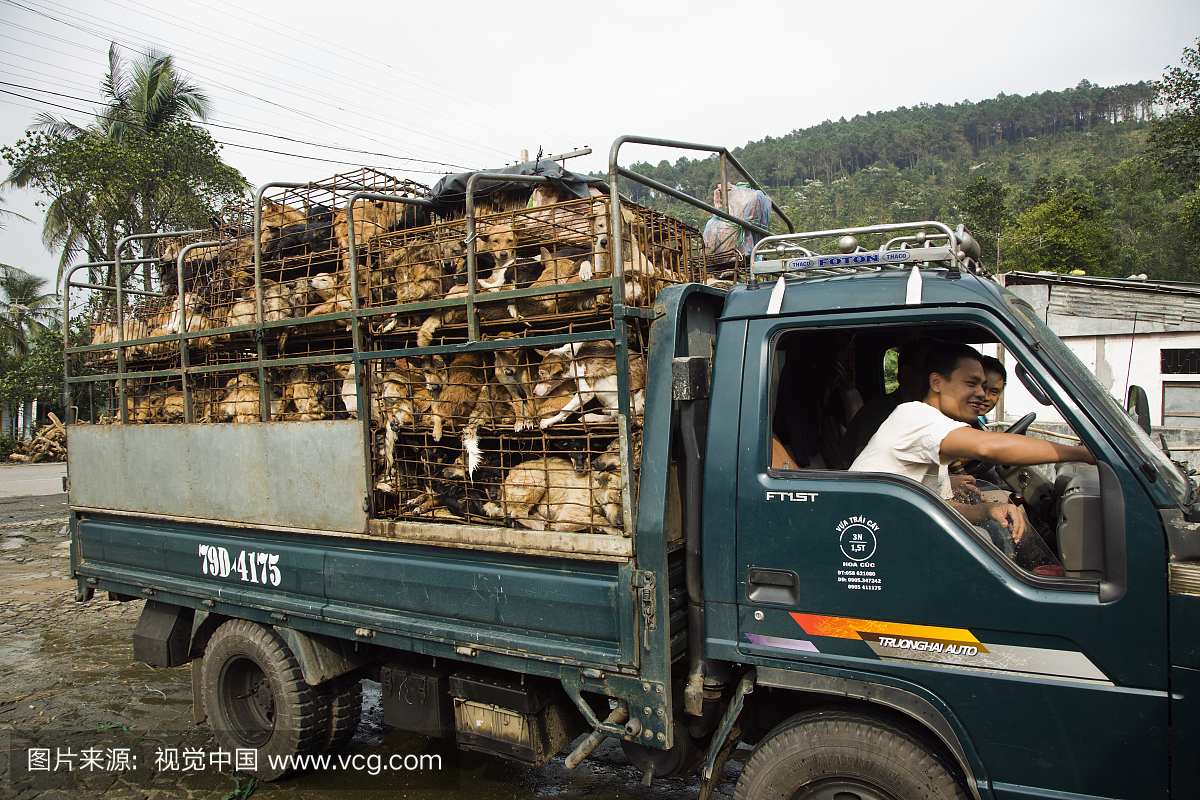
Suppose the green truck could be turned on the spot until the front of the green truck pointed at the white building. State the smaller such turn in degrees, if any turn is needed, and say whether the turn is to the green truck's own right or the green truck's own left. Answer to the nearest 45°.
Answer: approximately 90° to the green truck's own left

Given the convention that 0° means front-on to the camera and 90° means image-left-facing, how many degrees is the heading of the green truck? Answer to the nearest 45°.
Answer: approximately 315°

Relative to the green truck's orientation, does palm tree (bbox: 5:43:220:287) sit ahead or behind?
behind

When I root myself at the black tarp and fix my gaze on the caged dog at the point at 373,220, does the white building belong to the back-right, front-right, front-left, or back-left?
back-right

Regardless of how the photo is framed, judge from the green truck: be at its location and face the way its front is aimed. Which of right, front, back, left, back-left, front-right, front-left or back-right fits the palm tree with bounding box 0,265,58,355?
back
